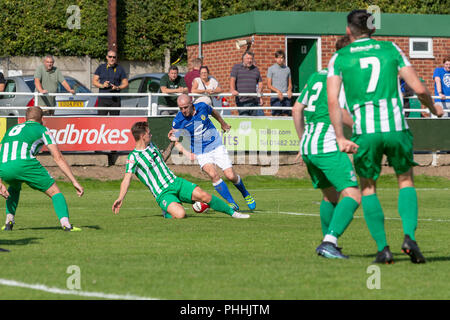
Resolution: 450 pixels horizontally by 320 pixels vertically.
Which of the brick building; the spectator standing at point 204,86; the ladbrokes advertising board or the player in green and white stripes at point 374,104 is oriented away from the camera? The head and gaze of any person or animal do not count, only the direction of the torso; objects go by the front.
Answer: the player in green and white stripes

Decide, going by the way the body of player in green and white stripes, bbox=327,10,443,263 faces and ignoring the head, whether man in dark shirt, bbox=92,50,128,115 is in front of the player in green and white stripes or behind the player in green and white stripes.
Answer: in front

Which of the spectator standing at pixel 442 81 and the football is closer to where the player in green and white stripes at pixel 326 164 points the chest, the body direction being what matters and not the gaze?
the spectator standing

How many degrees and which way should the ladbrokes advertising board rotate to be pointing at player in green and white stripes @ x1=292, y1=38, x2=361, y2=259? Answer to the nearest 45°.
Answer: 0° — it already faces them

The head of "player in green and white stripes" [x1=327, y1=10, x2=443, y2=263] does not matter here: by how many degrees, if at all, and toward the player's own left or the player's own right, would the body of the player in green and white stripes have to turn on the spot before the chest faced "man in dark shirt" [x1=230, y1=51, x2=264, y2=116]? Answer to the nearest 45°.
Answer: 0° — they already face them

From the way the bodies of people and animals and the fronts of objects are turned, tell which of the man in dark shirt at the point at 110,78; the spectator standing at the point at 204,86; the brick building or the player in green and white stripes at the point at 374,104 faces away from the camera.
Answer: the player in green and white stripes

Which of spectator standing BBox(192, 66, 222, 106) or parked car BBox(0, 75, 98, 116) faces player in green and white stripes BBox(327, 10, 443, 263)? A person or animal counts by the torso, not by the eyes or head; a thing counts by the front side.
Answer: the spectator standing

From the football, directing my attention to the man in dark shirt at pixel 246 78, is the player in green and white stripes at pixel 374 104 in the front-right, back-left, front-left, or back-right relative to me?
back-right

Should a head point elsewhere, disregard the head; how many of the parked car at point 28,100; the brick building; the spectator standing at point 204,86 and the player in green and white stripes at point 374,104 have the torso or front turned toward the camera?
2
